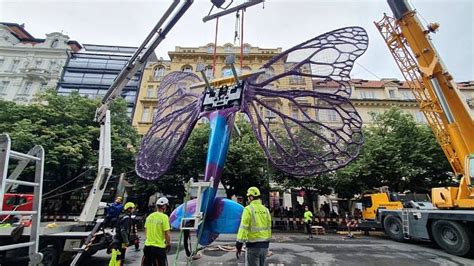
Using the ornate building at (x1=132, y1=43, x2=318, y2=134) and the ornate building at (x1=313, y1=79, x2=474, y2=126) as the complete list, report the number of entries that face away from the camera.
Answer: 0

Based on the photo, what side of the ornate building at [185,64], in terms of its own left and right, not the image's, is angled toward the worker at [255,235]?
front

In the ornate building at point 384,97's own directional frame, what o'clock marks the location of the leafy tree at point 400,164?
The leafy tree is roughly at 12 o'clock from the ornate building.

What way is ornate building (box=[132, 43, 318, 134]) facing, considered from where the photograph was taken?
facing the viewer

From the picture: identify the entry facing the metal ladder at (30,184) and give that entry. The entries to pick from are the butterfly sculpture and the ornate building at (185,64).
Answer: the ornate building

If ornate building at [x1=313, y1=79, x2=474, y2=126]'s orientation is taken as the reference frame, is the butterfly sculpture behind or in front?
in front

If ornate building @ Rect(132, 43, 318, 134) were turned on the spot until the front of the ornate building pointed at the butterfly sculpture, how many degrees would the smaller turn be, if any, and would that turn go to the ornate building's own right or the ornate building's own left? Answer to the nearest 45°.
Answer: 0° — it already faces it

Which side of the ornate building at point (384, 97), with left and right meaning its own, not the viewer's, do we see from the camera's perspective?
front

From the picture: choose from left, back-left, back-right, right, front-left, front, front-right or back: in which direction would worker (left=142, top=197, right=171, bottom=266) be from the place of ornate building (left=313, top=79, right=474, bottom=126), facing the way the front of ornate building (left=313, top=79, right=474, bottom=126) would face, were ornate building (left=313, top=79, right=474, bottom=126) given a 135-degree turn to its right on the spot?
back-left

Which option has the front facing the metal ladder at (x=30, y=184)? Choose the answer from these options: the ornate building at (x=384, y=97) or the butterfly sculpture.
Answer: the ornate building

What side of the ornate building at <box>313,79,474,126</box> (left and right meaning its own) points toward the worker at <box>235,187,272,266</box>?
front

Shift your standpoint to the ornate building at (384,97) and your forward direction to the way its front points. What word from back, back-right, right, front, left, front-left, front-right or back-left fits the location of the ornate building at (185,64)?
front-right

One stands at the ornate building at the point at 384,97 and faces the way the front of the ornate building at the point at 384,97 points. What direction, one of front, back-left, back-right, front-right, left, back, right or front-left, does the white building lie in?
front-right

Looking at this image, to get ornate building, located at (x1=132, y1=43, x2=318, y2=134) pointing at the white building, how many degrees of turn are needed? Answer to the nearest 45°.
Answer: approximately 90° to its right
